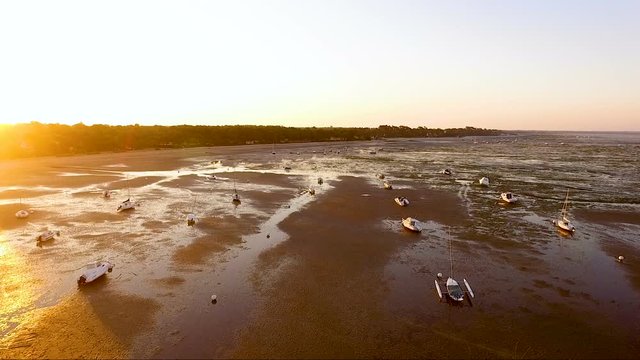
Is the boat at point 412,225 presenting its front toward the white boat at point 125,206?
no

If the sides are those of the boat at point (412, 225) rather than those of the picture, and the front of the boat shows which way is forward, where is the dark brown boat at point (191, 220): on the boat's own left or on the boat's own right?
on the boat's own right

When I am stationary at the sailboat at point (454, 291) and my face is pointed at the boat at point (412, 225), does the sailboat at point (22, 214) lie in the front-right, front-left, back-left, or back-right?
front-left

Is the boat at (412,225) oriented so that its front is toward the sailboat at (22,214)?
no
